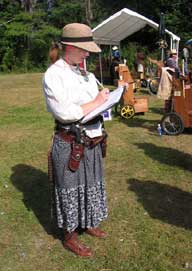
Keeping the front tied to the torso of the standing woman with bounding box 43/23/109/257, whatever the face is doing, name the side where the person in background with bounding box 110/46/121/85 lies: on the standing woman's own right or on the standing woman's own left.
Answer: on the standing woman's own left

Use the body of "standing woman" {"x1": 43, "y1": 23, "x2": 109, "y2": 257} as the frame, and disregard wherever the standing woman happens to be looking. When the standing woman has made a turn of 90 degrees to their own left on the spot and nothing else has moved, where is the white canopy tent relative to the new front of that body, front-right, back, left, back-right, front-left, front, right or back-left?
front-left
